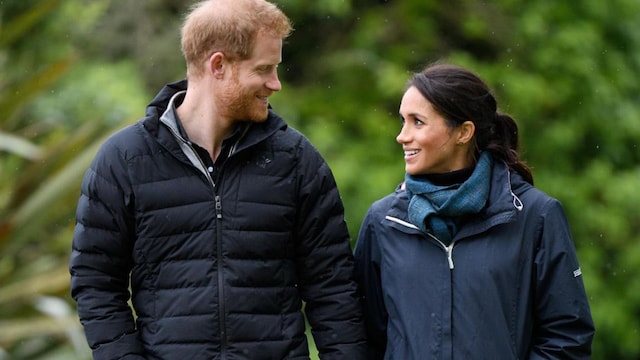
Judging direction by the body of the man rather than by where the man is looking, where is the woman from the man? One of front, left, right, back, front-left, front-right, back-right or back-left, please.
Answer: left

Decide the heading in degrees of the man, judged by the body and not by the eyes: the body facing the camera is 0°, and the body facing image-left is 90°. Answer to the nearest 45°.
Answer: approximately 0°
